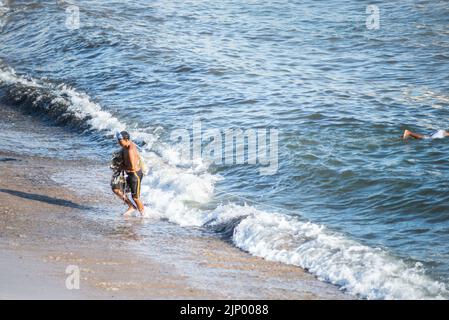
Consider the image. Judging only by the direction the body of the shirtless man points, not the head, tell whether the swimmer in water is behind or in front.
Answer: behind

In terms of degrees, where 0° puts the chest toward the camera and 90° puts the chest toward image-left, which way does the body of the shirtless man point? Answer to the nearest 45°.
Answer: approximately 90°
